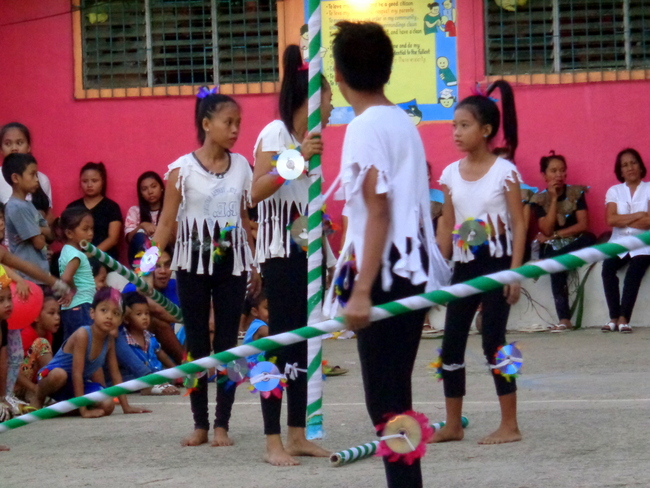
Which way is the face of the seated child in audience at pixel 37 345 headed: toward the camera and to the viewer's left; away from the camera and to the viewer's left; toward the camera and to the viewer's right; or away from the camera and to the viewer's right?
toward the camera and to the viewer's right

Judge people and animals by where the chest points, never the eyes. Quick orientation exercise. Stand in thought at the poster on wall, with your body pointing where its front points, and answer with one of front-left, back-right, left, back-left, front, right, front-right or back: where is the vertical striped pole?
front

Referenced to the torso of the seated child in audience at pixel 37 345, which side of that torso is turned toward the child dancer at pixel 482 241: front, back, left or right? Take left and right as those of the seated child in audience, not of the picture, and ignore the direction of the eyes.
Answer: front

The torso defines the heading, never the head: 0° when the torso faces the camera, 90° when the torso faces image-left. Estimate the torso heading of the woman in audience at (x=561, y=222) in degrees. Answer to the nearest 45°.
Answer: approximately 0°

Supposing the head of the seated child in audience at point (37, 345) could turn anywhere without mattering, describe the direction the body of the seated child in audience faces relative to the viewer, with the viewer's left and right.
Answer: facing the viewer and to the right of the viewer

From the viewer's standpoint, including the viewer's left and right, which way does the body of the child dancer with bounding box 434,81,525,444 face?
facing the viewer and to the left of the viewer

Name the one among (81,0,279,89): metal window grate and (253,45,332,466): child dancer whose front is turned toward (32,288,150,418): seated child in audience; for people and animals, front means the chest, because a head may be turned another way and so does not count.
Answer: the metal window grate

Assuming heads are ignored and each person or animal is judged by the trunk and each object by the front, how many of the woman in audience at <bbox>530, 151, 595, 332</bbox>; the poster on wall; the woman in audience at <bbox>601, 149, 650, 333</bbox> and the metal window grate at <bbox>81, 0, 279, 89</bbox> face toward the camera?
4

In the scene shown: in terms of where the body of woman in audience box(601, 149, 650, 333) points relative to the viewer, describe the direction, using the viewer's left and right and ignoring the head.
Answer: facing the viewer

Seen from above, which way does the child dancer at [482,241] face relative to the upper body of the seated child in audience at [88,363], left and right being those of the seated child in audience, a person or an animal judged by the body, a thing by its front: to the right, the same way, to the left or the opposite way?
to the right

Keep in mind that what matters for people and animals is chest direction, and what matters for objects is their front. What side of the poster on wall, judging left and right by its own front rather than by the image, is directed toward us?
front

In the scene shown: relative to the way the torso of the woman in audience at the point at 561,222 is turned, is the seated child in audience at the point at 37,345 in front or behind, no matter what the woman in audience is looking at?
in front

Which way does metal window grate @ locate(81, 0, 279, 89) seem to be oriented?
toward the camera

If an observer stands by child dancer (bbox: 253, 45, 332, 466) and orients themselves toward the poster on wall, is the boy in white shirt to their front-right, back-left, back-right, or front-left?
back-right

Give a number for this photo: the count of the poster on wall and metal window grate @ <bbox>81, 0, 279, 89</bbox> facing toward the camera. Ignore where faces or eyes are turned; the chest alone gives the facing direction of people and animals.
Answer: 2

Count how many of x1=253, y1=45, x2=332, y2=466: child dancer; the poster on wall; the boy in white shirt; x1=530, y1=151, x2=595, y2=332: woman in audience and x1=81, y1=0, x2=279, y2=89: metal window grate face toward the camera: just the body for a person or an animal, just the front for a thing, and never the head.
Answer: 3

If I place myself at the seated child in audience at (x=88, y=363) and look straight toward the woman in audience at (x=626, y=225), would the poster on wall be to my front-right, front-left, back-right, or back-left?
front-left

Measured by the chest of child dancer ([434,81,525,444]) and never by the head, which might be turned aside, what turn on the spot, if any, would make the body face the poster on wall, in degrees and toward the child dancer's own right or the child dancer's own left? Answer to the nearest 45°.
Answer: approximately 135° to the child dancer's own right
